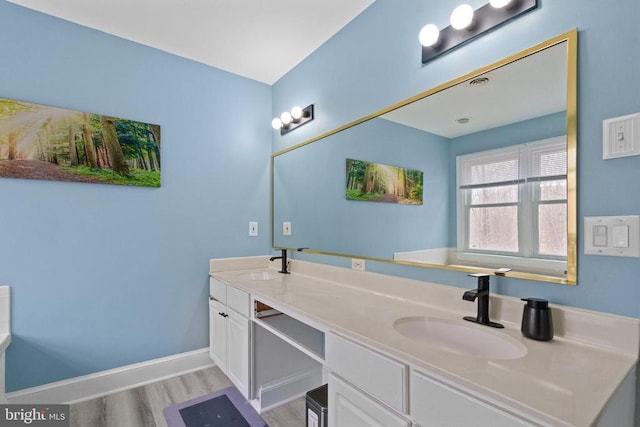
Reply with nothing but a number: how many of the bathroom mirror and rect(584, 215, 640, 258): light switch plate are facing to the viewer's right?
0

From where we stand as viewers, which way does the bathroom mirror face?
facing the viewer and to the left of the viewer

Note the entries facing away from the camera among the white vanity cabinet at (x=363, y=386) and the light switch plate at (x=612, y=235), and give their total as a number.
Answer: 0

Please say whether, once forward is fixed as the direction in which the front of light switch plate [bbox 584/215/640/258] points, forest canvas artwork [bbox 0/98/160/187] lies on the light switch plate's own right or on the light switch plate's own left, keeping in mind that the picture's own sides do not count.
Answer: on the light switch plate's own right

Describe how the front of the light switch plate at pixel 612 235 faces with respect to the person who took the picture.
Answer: facing the viewer

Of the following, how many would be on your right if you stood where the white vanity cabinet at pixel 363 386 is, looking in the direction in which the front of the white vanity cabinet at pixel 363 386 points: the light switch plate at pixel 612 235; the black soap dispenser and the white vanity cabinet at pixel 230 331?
1

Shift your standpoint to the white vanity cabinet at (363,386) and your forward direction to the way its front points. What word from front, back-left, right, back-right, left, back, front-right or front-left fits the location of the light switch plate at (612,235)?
back-left
